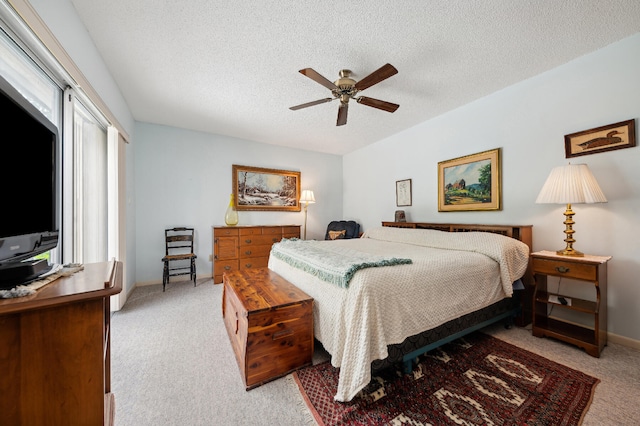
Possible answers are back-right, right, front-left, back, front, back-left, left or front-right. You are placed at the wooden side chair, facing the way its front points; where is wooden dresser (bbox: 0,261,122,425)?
front

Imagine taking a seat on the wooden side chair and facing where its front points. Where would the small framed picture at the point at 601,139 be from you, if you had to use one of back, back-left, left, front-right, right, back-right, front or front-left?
front-left

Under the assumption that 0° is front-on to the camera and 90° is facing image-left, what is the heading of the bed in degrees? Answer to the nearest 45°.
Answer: approximately 45°

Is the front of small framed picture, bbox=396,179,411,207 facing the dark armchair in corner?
no

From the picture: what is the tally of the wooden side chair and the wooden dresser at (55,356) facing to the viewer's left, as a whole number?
0

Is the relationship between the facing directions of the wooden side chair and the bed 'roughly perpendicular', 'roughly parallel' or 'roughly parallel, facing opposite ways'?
roughly perpendicular

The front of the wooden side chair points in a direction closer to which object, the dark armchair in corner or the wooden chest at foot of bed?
the wooden chest at foot of bed

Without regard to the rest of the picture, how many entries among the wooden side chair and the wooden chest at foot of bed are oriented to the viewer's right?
0

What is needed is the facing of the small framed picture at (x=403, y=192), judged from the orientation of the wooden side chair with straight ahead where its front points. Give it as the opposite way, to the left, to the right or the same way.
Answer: to the right

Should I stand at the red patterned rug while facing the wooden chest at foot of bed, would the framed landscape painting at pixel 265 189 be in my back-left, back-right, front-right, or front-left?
front-right

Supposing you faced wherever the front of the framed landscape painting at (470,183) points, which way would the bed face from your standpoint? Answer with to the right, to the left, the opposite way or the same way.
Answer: the same way

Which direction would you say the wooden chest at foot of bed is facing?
to the viewer's left

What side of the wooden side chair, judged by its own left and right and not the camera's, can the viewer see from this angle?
front

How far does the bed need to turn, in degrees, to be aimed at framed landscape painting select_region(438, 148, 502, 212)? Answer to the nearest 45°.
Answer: approximately 180°

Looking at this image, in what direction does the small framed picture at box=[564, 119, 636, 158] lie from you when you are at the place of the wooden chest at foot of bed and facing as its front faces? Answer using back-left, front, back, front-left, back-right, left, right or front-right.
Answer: back

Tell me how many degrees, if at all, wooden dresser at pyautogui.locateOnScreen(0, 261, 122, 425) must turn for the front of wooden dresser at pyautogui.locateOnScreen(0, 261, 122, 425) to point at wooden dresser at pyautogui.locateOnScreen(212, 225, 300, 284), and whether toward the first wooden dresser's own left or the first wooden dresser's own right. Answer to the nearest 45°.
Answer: approximately 45° to the first wooden dresser's own left

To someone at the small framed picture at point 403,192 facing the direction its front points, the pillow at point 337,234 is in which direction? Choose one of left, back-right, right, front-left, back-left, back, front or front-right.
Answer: front-right

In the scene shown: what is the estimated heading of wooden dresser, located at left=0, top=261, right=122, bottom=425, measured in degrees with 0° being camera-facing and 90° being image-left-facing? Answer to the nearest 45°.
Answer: approximately 270°

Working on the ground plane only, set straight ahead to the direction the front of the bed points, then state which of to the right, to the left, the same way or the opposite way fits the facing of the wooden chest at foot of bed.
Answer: the same way

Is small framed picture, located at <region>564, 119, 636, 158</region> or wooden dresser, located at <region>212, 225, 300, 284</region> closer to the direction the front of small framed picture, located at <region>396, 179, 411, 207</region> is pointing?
the wooden dresser

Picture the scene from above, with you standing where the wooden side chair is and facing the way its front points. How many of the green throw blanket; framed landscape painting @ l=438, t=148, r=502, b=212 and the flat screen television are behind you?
0
